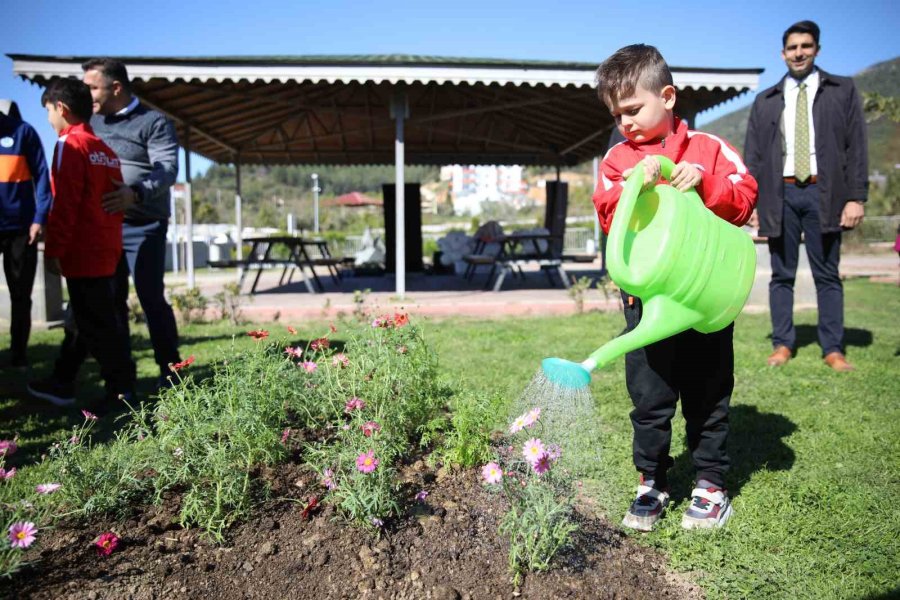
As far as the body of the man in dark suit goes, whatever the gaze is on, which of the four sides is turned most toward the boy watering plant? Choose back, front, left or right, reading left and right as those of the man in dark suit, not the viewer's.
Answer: front

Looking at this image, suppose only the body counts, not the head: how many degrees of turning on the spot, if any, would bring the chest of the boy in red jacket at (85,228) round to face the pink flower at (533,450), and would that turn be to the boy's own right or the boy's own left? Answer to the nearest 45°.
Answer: approximately 180°

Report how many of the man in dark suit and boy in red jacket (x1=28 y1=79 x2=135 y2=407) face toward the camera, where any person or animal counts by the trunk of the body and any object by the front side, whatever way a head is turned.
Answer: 1

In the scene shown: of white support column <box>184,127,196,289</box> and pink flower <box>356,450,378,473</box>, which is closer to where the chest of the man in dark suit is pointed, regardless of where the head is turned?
the pink flower

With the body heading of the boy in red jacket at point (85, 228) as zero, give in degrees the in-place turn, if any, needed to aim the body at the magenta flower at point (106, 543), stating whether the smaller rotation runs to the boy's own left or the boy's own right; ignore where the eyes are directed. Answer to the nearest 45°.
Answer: approximately 135° to the boy's own left

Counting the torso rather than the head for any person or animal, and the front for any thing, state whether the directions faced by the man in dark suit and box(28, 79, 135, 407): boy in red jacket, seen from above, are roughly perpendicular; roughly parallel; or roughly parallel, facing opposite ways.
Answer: roughly perpendicular

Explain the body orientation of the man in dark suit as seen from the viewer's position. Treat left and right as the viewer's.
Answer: facing the viewer

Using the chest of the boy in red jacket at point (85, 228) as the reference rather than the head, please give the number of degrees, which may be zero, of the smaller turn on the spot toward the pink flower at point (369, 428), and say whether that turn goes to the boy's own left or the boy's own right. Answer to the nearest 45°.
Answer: approximately 135° to the boy's own left

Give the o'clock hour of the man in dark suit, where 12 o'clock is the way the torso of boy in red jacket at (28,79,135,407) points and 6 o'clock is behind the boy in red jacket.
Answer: The man in dark suit is roughly at 5 o'clock from the boy in red jacket.
